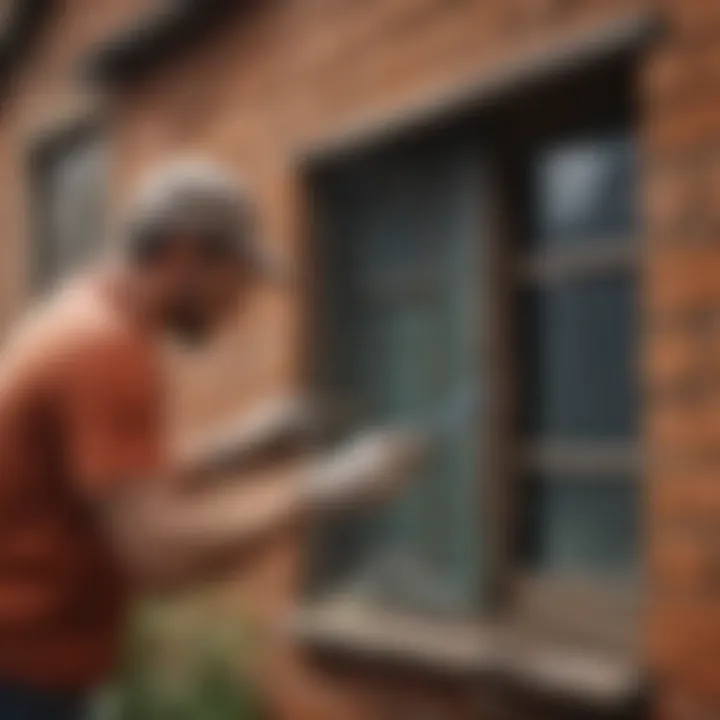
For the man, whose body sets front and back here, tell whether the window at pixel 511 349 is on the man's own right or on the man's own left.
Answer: on the man's own left

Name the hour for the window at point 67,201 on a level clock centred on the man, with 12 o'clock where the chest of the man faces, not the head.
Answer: The window is roughly at 9 o'clock from the man.

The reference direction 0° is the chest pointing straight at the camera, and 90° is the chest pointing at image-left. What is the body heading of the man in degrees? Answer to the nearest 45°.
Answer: approximately 270°
